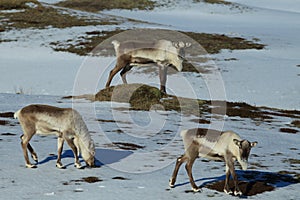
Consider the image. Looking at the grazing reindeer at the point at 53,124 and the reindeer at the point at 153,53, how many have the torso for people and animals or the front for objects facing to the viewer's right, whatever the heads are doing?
2

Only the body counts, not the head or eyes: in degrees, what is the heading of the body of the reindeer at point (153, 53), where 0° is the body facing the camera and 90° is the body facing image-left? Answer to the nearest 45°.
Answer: approximately 270°

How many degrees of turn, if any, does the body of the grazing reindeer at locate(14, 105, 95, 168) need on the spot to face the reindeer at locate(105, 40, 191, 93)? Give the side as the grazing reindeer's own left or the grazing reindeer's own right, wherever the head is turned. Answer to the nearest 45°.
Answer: approximately 45° to the grazing reindeer's own left

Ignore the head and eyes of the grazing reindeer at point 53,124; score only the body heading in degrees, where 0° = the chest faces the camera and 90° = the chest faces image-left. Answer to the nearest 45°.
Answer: approximately 270°

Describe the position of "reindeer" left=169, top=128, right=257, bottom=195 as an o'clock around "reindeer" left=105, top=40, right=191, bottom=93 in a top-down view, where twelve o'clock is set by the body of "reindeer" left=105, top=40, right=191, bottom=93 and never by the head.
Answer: "reindeer" left=169, top=128, right=257, bottom=195 is roughly at 3 o'clock from "reindeer" left=105, top=40, right=191, bottom=93.

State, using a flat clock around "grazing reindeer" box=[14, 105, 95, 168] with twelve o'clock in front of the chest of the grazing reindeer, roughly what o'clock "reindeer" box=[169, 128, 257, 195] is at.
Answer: The reindeer is roughly at 1 o'clock from the grazing reindeer.

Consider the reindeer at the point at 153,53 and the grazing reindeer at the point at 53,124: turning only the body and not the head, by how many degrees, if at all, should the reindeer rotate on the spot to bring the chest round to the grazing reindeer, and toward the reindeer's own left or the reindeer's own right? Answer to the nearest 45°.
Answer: approximately 90° to the reindeer's own right
